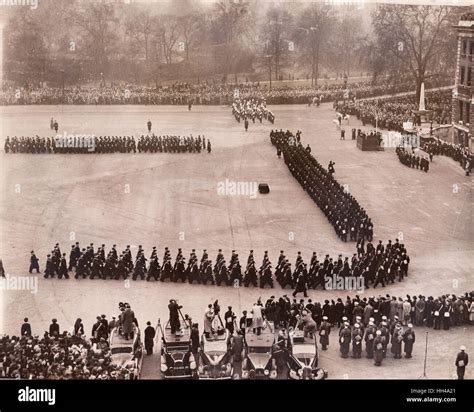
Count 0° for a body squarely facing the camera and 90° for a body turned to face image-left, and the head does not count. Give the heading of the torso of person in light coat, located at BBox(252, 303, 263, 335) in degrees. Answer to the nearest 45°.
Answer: approximately 180°

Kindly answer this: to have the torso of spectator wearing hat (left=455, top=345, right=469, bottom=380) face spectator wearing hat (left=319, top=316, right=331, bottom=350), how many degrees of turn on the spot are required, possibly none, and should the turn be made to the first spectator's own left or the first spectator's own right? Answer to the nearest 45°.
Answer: approximately 90° to the first spectator's own left

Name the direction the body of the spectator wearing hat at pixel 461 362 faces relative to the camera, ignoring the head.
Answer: away from the camera

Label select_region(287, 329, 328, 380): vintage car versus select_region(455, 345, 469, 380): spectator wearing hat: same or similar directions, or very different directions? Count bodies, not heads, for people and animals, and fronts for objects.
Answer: very different directions

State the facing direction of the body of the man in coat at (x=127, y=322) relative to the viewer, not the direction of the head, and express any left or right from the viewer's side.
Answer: facing away from the viewer

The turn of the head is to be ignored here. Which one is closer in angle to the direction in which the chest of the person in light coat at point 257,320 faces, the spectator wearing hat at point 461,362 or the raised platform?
the raised platform

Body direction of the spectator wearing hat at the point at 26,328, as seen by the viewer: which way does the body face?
away from the camera
